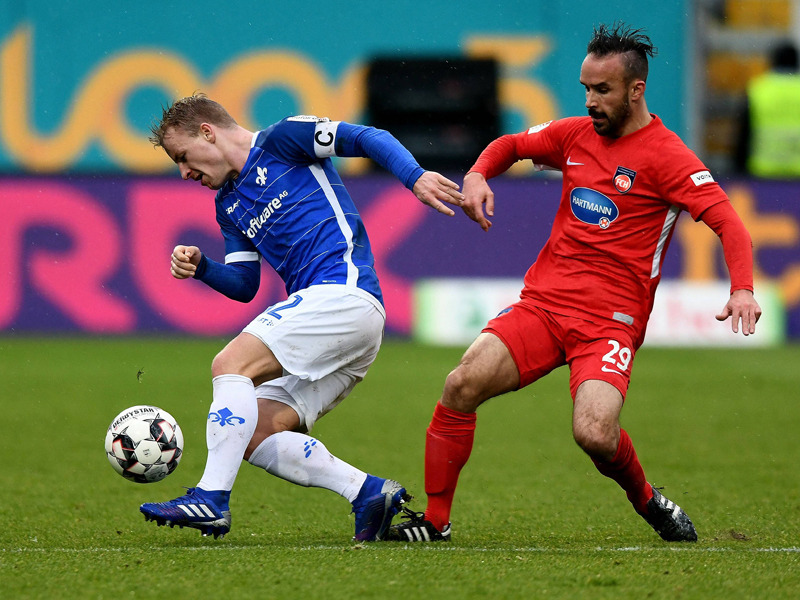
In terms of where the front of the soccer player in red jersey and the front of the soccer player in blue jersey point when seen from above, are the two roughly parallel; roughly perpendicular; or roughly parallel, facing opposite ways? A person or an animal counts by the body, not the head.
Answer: roughly parallel

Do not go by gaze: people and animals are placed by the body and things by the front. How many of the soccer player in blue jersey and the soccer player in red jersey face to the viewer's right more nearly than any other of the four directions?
0

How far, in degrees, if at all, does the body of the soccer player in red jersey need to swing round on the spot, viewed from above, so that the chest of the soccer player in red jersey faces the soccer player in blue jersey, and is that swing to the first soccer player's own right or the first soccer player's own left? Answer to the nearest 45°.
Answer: approximately 45° to the first soccer player's own right

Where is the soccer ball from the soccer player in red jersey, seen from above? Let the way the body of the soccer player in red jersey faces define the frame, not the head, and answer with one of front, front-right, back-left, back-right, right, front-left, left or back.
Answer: front-right

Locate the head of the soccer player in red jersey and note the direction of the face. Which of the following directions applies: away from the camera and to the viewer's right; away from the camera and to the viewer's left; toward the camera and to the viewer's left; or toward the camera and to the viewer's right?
toward the camera and to the viewer's left

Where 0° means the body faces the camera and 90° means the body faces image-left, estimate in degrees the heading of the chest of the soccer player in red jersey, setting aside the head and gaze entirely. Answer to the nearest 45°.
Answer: approximately 45°
